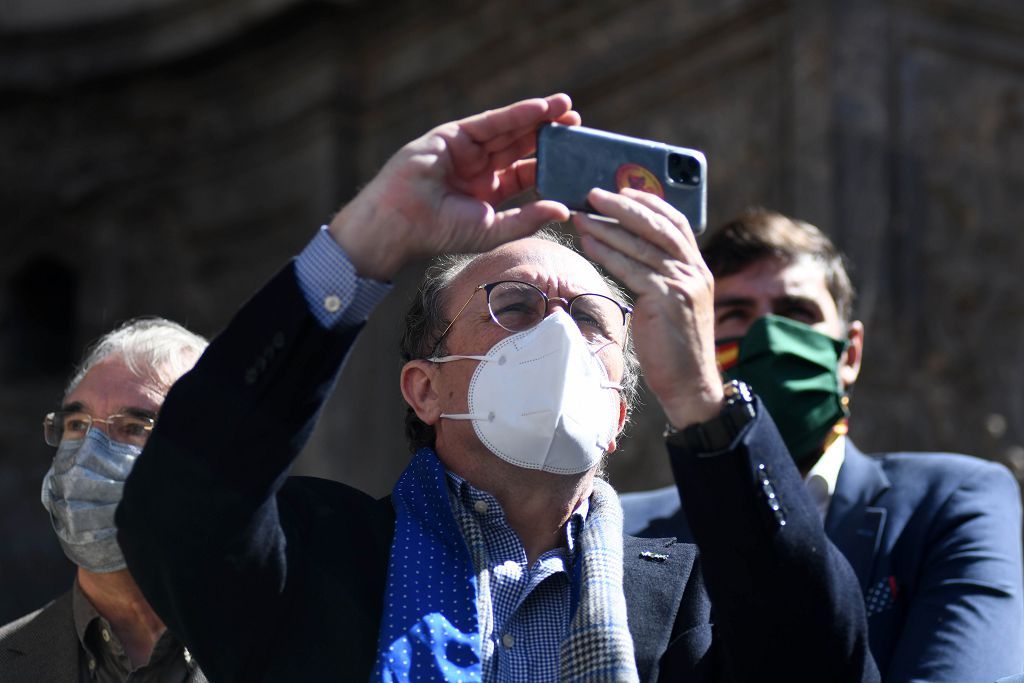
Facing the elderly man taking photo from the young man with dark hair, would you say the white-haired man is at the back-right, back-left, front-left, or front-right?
front-right

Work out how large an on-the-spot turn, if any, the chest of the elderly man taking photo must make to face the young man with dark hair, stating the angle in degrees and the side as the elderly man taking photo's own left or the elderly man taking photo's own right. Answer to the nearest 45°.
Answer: approximately 90° to the elderly man taking photo's own left

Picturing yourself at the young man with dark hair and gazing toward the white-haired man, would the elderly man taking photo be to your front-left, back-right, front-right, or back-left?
front-left

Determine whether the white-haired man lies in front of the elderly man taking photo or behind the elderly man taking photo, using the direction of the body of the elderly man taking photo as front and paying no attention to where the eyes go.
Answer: behind

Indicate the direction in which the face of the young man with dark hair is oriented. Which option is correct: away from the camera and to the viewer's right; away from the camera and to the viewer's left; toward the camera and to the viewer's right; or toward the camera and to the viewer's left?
toward the camera and to the viewer's left

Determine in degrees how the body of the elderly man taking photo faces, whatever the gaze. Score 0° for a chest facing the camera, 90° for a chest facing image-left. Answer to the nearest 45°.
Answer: approximately 315°
